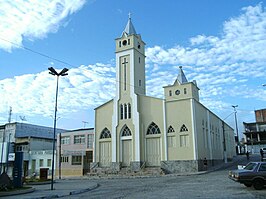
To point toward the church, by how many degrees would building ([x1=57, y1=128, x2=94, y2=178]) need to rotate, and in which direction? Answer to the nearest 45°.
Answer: approximately 45° to its left

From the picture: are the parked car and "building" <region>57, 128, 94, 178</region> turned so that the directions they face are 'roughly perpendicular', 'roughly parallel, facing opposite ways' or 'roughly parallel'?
roughly perpendicular

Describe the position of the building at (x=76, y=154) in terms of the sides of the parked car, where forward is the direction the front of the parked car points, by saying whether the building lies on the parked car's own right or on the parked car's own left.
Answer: on the parked car's own right

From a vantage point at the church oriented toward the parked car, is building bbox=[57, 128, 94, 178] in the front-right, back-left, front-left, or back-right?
back-right

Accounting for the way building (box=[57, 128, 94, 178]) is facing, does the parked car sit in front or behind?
in front

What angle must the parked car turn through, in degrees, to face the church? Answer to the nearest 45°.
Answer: approximately 90° to its right

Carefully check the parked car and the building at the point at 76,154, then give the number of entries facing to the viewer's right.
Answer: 0

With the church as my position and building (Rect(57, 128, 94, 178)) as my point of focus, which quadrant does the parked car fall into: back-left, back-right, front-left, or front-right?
back-left

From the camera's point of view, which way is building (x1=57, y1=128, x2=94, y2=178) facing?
toward the camera
